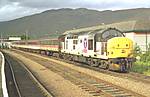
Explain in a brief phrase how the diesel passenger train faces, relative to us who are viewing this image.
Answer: facing the viewer and to the right of the viewer
